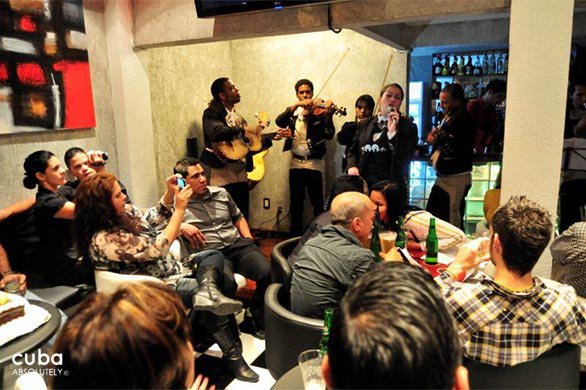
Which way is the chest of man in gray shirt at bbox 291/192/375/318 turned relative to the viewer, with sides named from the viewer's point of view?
facing away from the viewer and to the right of the viewer

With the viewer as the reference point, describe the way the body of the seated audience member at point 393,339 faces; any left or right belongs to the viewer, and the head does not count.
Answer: facing away from the viewer

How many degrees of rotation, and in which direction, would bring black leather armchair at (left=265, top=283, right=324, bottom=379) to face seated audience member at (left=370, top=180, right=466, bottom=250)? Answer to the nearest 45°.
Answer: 0° — it already faces them

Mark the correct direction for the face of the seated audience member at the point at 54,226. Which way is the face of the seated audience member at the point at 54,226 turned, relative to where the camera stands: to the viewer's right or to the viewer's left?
to the viewer's right

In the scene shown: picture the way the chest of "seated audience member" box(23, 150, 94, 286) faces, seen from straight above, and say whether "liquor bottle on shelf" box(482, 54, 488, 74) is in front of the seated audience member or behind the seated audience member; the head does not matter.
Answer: in front

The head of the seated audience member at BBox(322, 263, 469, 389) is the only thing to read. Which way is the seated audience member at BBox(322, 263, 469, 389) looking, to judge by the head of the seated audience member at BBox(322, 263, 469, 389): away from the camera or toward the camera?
away from the camera

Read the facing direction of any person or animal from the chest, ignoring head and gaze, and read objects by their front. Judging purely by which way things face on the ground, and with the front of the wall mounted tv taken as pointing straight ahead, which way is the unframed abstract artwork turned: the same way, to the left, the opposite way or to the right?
to the left

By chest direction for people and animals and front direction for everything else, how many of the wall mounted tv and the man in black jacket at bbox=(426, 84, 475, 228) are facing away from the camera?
0

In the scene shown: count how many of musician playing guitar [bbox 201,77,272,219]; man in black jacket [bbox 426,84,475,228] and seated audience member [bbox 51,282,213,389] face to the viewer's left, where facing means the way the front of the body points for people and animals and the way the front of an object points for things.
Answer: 1

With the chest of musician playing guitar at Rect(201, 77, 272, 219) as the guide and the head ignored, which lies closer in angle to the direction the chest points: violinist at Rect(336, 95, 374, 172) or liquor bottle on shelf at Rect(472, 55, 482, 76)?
the violinist

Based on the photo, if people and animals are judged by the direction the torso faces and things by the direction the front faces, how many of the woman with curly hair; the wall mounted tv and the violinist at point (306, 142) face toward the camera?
2

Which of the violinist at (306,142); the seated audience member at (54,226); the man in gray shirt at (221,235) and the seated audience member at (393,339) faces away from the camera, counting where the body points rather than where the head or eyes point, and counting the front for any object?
the seated audience member at (393,339)

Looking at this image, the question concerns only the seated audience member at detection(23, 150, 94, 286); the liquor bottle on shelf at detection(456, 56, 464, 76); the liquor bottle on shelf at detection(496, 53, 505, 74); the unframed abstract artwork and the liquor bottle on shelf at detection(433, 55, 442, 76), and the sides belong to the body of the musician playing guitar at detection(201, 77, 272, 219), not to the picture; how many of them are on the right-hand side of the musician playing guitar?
2

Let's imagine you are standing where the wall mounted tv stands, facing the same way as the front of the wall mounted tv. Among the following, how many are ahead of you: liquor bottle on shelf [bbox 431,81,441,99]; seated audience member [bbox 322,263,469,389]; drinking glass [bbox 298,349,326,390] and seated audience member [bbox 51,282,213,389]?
3

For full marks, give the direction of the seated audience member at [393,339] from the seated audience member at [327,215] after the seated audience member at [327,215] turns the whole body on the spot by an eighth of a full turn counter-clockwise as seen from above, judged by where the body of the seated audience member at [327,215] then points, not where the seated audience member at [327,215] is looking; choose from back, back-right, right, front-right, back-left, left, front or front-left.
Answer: back

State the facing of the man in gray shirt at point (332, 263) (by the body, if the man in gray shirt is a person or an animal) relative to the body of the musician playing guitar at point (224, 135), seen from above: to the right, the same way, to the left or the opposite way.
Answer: to the left

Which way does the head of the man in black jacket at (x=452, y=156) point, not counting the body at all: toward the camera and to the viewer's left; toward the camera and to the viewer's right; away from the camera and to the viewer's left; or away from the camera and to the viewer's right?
toward the camera and to the viewer's left

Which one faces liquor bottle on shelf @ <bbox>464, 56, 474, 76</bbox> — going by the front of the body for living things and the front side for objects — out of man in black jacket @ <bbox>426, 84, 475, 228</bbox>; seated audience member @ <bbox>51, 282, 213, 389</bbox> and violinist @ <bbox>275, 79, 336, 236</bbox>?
the seated audience member
